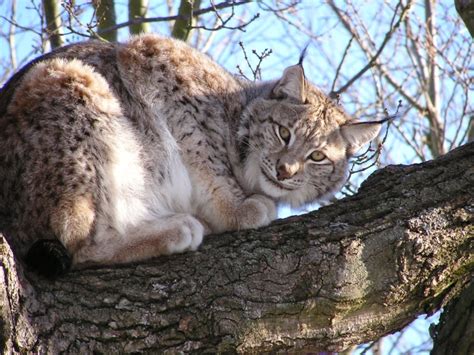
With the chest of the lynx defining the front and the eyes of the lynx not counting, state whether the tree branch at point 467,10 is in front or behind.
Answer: in front

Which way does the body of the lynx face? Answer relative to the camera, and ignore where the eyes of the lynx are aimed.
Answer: to the viewer's right
